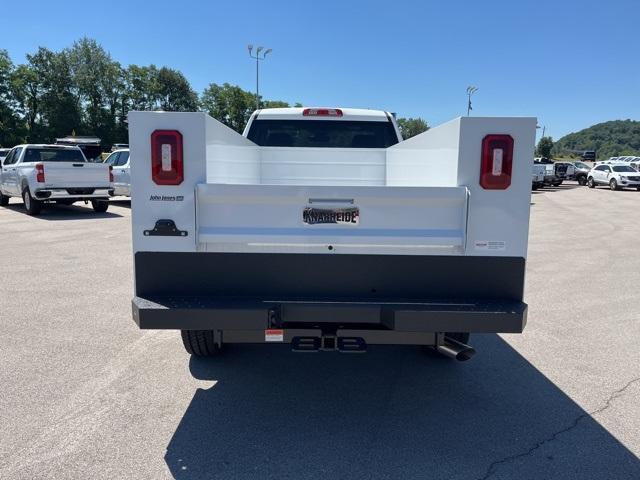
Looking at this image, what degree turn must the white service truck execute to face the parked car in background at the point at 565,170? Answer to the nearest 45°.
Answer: approximately 45° to its right

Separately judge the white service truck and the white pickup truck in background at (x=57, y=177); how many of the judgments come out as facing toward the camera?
0

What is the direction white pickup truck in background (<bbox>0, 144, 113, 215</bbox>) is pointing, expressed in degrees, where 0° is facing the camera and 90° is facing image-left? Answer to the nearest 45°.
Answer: approximately 135°

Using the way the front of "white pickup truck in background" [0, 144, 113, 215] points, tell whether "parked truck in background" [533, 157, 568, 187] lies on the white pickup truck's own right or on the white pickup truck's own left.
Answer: on the white pickup truck's own right

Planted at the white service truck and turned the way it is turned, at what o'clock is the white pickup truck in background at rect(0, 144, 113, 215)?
The white pickup truck in background is roughly at 11 o'clock from the white service truck.

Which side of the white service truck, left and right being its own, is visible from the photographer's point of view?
back

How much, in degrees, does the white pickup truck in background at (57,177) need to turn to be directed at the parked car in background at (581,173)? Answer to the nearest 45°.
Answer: approximately 135° to its right
